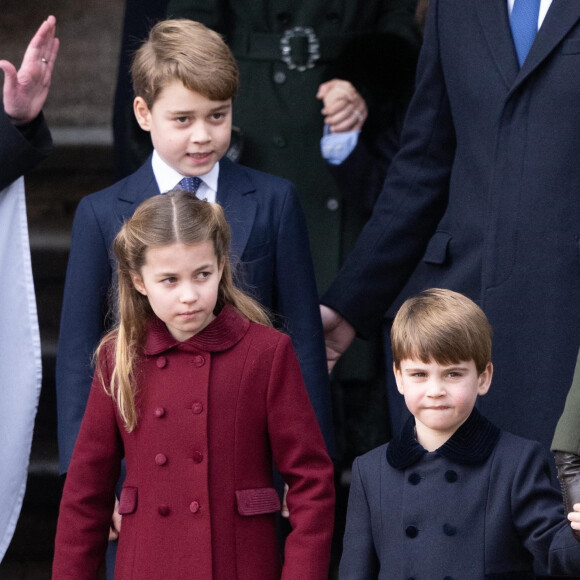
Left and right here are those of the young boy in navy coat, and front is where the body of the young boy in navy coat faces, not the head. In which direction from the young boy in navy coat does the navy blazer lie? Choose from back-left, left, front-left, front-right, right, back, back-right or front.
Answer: back-right

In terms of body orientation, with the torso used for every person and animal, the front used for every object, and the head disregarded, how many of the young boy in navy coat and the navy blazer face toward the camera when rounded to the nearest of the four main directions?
2

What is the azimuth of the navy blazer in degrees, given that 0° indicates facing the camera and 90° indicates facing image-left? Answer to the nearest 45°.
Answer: approximately 0°

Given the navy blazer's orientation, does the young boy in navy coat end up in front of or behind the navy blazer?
in front

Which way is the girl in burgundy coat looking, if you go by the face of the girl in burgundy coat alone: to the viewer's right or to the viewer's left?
to the viewer's right

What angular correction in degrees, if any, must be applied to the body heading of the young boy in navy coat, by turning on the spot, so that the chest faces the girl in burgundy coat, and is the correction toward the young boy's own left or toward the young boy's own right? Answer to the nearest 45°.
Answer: approximately 90° to the young boy's own right

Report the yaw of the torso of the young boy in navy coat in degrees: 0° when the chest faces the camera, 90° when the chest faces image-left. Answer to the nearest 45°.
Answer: approximately 0°
